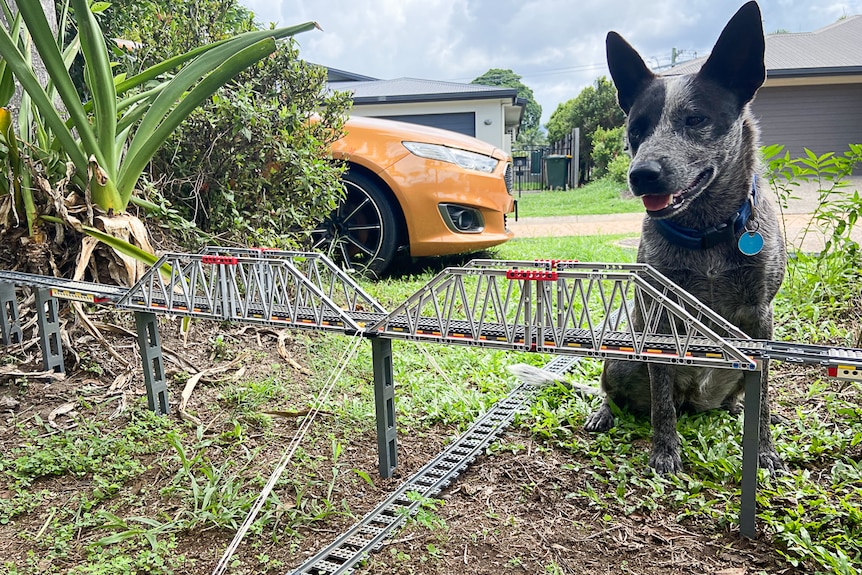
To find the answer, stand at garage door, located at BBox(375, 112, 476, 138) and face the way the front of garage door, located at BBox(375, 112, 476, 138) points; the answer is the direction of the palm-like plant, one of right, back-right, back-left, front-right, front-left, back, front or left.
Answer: front

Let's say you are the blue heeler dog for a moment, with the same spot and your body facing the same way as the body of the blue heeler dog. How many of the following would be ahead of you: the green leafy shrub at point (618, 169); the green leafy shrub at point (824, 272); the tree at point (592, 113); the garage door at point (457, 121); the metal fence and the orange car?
0

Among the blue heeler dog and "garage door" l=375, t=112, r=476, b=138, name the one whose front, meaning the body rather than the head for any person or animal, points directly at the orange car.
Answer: the garage door

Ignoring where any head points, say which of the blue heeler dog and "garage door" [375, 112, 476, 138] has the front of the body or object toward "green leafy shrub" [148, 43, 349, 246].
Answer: the garage door

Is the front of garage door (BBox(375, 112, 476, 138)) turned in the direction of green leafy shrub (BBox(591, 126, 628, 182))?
no

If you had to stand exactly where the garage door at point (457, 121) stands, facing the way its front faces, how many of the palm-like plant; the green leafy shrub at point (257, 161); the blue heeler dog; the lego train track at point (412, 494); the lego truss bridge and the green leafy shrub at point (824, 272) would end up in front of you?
6

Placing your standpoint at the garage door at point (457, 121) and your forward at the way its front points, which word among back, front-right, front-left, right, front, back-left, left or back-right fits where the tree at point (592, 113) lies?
back-left

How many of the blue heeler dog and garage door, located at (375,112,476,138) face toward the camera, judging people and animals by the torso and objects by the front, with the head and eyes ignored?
2

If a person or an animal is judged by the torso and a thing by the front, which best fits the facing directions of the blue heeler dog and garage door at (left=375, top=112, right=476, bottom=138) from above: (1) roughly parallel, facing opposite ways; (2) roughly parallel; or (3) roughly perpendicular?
roughly parallel

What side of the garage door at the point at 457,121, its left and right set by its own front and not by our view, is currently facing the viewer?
front

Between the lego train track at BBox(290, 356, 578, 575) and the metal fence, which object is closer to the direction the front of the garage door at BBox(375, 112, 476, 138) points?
the lego train track

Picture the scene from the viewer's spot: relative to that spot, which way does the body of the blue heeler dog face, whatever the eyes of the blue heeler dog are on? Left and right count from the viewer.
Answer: facing the viewer

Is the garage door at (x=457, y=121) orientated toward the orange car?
yes

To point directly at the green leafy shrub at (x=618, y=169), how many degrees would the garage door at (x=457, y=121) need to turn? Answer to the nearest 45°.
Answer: approximately 90° to its left

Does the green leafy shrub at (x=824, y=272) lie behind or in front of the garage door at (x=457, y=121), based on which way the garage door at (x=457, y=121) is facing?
in front

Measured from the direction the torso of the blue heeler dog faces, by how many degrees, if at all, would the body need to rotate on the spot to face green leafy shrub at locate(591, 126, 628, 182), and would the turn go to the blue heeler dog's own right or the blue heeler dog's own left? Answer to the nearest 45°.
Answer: approximately 180°

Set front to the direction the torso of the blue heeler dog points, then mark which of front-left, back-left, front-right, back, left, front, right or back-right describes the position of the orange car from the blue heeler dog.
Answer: back-right
